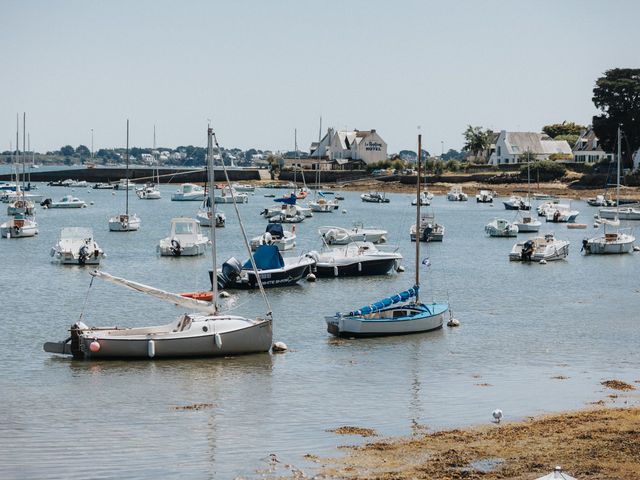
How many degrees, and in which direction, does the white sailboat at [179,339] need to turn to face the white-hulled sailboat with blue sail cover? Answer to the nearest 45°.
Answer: approximately 45° to its left

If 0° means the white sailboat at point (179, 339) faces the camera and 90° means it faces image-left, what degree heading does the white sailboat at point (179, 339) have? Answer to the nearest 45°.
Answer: approximately 270°

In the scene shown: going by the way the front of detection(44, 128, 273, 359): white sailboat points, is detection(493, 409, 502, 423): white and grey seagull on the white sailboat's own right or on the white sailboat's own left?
on the white sailboat's own right
